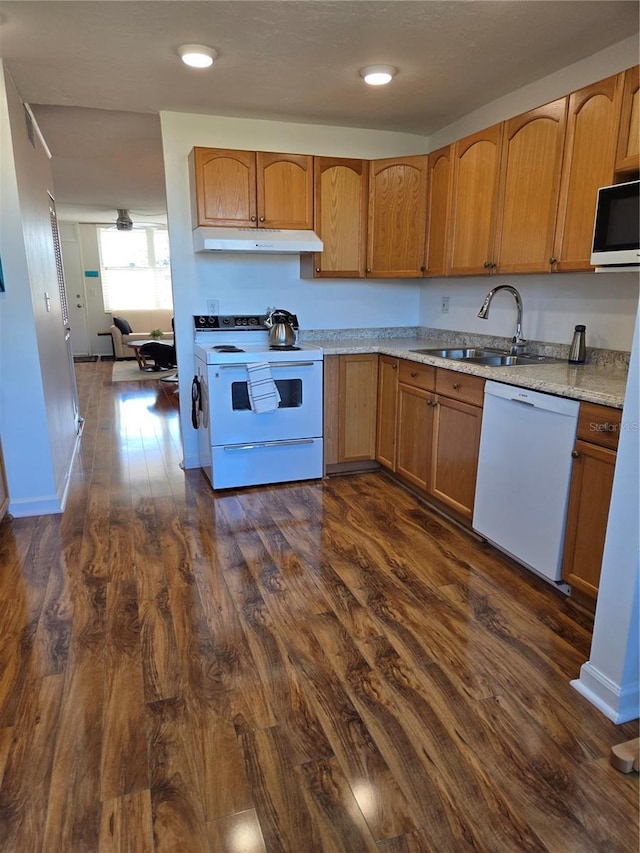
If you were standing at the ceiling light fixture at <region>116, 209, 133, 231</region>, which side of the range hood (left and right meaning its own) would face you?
back

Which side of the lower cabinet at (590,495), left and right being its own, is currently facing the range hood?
right

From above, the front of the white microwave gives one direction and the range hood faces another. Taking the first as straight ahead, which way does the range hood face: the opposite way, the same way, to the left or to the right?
to the left

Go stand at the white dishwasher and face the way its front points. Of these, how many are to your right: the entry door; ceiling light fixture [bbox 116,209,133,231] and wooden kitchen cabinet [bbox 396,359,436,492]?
3

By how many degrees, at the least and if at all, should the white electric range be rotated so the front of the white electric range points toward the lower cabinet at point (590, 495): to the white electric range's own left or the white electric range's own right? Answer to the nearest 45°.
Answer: approximately 45° to the white electric range's own left

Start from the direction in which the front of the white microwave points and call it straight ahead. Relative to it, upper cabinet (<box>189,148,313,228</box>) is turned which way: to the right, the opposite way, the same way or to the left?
to the left

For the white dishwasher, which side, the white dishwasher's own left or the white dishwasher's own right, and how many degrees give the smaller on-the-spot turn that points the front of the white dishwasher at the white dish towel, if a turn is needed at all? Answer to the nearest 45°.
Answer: approximately 45° to the white dishwasher's own right

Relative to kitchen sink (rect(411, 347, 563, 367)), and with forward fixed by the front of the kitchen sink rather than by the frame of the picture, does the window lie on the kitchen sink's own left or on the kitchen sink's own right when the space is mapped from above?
on the kitchen sink's own right

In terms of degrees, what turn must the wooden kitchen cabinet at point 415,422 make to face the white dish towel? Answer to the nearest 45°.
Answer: approximately 45° to its right

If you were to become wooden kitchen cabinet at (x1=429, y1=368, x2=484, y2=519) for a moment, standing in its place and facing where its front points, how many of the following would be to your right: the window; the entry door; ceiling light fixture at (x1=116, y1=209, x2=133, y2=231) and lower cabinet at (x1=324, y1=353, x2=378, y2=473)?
4
